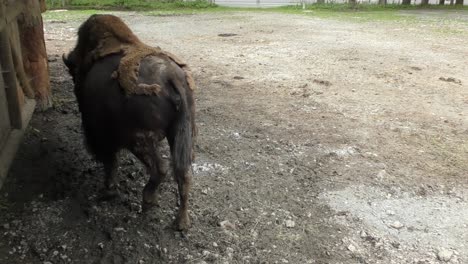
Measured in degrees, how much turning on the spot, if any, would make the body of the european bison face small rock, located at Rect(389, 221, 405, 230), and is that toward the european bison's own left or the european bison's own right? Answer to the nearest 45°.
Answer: approximately 135° to the european bison's own right

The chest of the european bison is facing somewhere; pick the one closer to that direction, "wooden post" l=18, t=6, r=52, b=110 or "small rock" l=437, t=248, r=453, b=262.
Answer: the wooden post

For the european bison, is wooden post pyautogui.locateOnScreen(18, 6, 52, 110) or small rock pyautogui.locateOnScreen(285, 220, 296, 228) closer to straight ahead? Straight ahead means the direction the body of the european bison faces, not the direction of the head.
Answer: the wooden post

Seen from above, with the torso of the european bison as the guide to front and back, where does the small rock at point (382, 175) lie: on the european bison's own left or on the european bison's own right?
on the european bison's own right

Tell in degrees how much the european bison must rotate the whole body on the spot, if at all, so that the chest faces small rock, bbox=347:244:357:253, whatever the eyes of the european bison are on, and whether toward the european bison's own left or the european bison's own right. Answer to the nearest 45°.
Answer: approximately 135° to the european bison's own right

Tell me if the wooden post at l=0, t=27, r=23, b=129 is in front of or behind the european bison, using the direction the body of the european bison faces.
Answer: in front

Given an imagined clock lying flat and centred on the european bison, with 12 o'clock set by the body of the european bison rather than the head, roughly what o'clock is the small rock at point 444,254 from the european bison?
The small rock is roughly at 5 o'clock from the european bison.

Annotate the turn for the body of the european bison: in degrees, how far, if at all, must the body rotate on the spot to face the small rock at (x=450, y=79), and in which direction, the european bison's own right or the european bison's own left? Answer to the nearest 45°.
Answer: approximately 90° to the european bison's own right

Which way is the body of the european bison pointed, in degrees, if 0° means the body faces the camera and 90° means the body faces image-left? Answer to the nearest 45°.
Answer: approximately 135°

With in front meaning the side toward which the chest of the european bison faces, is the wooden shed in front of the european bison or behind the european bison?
in front
